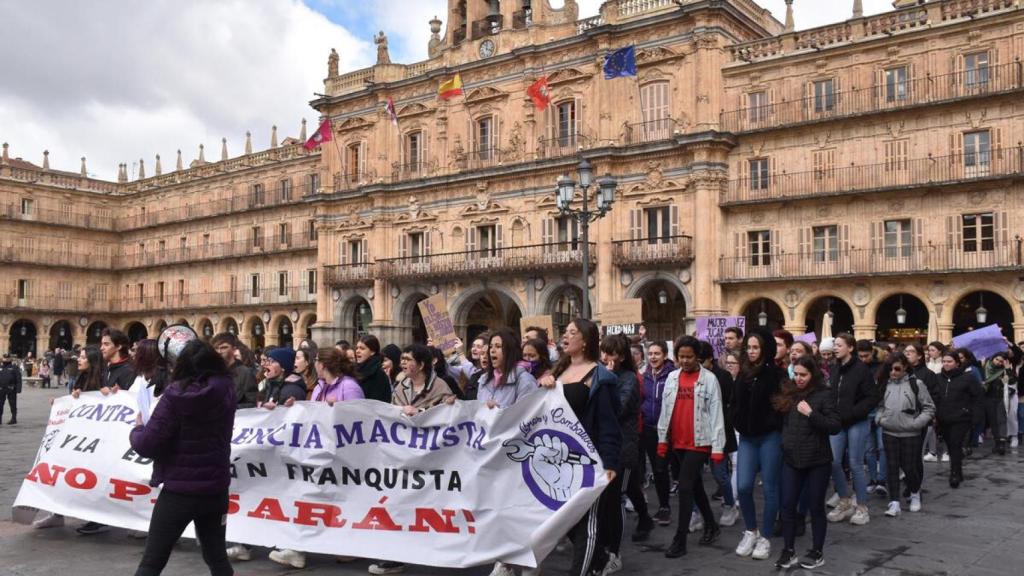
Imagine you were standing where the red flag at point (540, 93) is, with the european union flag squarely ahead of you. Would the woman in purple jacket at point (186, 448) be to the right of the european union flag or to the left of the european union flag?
right

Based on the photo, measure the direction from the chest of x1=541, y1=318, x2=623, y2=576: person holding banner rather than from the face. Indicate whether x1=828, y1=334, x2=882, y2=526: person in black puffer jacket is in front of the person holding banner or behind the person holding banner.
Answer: behind

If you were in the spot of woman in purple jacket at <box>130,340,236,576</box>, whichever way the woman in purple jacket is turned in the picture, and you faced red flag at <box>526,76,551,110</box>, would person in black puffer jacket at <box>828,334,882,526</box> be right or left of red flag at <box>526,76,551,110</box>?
right

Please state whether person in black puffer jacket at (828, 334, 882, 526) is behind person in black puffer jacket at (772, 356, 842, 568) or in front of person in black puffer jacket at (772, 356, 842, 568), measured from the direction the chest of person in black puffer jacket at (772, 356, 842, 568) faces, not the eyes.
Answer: behind

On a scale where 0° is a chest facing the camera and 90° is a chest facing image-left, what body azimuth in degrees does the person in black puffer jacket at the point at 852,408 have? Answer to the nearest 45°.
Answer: approximately 45°

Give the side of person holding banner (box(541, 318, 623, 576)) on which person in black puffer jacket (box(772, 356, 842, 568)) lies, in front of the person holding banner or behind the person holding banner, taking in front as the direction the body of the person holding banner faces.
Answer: behind

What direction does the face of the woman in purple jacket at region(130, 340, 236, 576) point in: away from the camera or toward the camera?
away from the camera
